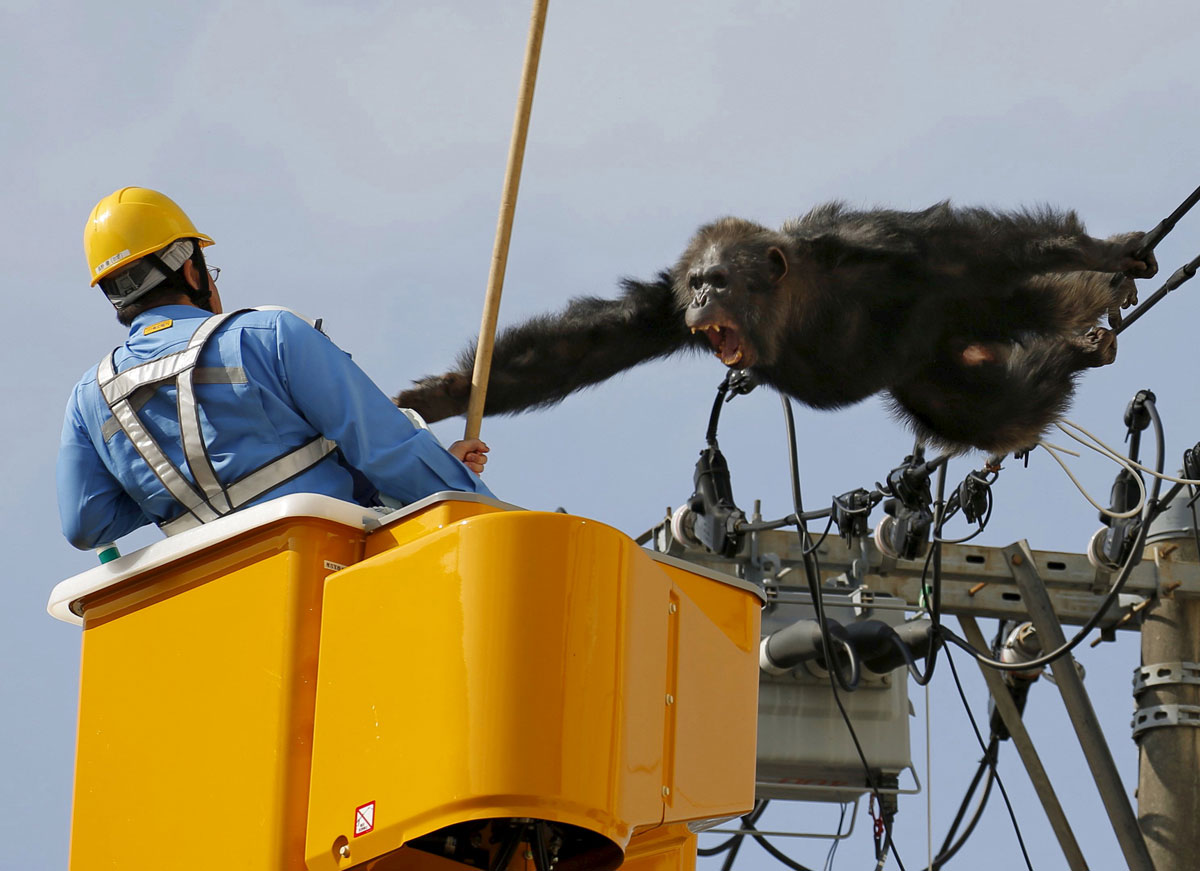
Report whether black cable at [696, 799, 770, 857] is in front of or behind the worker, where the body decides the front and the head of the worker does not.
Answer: in front

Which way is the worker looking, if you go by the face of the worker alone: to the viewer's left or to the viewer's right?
to the viewer's right

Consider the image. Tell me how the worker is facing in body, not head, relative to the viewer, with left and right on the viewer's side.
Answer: facing away from the viewer and to the right of the viewer

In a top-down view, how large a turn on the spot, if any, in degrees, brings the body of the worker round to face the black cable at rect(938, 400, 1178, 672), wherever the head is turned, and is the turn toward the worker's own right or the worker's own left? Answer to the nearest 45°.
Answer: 0° — they already face it

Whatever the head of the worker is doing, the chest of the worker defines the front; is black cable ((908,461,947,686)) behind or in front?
in front

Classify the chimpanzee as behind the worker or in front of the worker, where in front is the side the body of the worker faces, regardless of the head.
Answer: in front

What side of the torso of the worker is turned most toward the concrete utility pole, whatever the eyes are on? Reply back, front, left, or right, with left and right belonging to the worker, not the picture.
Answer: front
